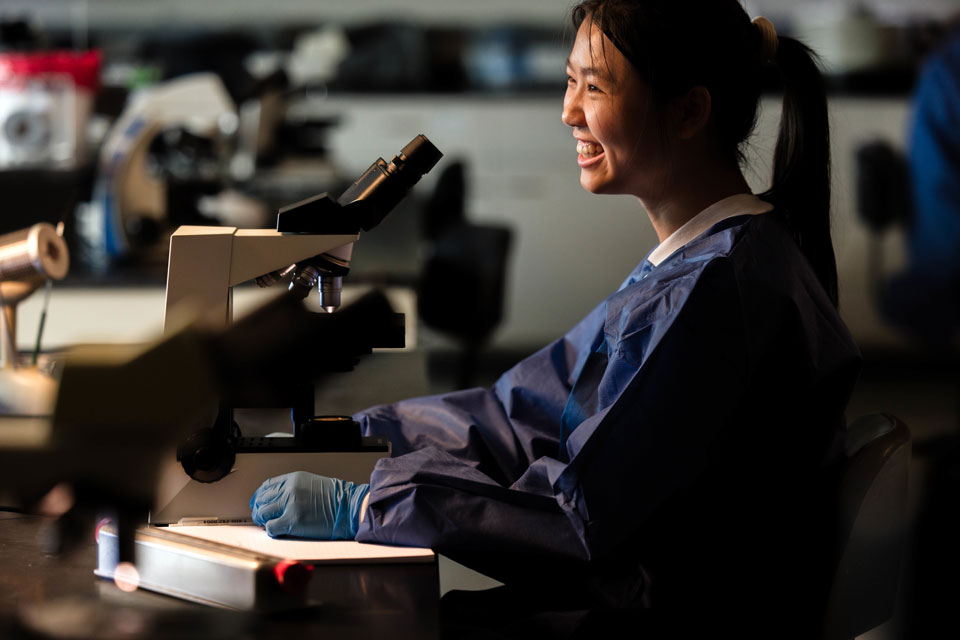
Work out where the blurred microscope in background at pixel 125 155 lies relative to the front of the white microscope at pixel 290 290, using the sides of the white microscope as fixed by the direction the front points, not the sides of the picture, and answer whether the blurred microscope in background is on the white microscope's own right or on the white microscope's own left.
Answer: on the white microscope's own left

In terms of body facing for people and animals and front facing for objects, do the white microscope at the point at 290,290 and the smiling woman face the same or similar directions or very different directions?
very different directions

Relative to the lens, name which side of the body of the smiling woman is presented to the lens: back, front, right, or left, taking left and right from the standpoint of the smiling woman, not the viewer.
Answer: left

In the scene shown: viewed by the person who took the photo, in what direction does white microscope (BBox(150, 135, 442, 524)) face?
facing to the right of the viewer

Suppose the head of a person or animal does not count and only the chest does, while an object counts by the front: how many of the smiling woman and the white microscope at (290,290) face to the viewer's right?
1

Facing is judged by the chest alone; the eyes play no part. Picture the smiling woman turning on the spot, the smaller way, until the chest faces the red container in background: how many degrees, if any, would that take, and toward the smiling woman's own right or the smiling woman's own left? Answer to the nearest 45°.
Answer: approximately 45° to the smiling woman's own right

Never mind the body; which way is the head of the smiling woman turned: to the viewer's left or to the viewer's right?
to the viewer's left
